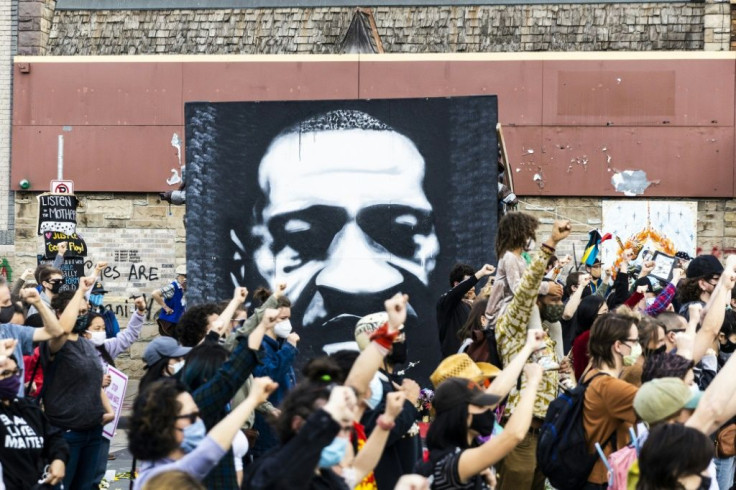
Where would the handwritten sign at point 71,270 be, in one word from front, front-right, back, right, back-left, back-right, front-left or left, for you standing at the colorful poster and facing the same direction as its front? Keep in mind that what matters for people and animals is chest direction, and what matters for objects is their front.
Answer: front-right

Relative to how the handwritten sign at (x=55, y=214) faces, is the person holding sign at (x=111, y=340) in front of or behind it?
in front

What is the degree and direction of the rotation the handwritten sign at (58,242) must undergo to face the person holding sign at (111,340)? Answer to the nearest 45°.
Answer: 0° — it already faces them

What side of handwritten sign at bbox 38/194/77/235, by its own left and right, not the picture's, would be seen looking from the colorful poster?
left

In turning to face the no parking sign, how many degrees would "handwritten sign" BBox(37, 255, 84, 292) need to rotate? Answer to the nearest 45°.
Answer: approximately 180°

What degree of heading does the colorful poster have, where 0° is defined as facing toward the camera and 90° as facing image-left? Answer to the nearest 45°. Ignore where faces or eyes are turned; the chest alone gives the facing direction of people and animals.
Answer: approximately 0°

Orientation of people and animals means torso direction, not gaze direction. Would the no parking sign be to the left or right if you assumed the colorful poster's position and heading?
on its right
